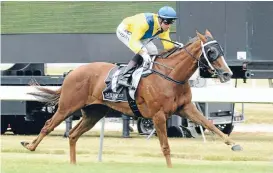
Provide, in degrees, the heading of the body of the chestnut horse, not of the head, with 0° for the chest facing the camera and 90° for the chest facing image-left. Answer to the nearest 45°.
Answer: approximately 270°
